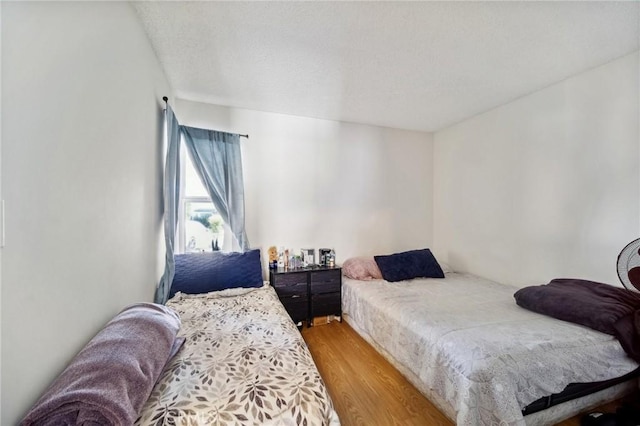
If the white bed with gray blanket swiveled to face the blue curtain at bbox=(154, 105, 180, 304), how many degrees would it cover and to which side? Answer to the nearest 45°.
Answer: approximately 135° to its right

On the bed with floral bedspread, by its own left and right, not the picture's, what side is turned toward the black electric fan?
left

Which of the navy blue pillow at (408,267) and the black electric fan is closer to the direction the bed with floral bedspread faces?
the black electric fan

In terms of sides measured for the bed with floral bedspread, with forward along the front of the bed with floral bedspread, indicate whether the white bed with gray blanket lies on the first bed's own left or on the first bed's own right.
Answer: on the first bed's own left

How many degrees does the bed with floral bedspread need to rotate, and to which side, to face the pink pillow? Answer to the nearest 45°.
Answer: approximately 135° to its left

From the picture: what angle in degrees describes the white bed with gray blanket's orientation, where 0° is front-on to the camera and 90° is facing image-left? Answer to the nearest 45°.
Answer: approximately 315°

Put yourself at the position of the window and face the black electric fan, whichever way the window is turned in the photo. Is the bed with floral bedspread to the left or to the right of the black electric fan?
right

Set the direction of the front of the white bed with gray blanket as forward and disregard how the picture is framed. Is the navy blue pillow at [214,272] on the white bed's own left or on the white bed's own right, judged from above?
on the white bed's own right

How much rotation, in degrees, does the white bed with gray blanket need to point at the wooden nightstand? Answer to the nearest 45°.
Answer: approximately 135° to its right

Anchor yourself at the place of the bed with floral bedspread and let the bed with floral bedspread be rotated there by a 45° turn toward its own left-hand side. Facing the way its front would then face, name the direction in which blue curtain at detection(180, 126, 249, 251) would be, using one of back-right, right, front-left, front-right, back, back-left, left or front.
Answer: back-left

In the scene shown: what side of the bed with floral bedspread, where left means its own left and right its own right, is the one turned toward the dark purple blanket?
left
